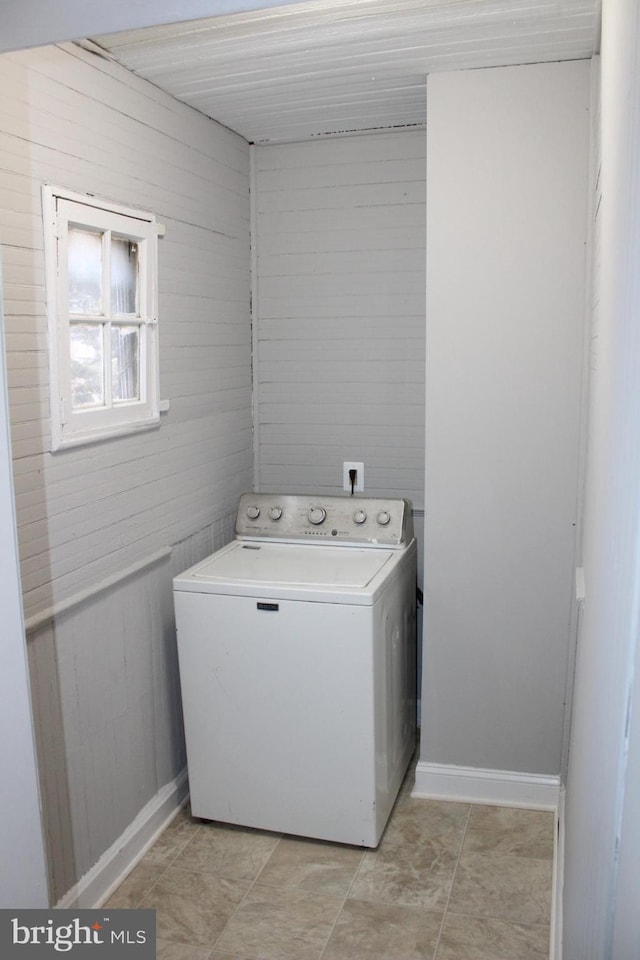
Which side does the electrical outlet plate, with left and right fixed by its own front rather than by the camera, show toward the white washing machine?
front

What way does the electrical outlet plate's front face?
toward the camera

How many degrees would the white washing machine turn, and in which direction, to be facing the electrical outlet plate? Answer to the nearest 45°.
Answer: approximately 180°

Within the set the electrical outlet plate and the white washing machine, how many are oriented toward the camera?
2

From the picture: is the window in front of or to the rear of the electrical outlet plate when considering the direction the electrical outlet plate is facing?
in front

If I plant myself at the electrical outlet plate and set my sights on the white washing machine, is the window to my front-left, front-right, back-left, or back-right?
front-right

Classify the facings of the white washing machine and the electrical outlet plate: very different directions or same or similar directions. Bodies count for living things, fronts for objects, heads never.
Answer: same or similar directions

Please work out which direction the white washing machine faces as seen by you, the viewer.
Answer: facing the viewer
